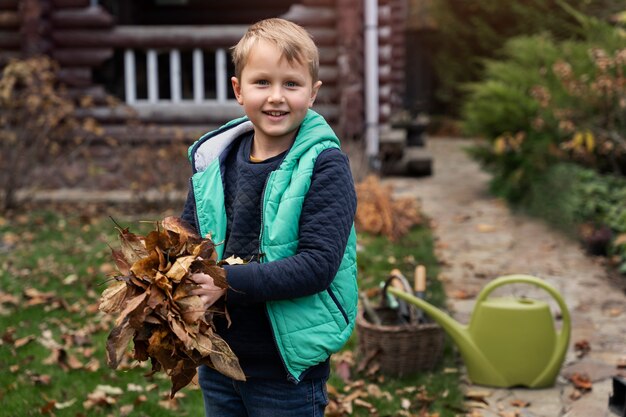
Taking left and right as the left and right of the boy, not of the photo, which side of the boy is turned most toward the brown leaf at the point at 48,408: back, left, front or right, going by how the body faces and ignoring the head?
right

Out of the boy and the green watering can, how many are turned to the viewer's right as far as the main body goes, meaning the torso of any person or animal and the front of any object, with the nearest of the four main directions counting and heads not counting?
0

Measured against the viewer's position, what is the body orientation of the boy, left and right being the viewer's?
facing the viewer and to the left of the viewer

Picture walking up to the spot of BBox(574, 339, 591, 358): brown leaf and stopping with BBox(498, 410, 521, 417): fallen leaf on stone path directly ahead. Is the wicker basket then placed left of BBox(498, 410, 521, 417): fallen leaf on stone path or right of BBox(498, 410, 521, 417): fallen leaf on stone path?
right

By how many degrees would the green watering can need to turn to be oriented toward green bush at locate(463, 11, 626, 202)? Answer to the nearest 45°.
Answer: approximately 90° to its right

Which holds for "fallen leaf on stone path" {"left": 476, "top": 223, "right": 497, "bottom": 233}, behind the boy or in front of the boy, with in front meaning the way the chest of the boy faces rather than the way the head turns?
behind

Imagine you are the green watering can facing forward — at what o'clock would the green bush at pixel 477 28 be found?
The green bush is roughly at 3 o'clock from the green watering can.

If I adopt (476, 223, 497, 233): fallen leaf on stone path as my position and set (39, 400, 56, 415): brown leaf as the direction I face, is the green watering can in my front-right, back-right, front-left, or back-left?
front-left

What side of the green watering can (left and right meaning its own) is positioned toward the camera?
left

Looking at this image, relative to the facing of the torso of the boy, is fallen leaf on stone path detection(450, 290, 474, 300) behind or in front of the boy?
behind

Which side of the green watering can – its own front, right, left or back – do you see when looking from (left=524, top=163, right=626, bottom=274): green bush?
right
